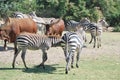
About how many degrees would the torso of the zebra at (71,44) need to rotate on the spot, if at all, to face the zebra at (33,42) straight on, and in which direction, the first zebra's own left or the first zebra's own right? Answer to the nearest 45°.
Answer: approximately 135° to the first zebra's own left

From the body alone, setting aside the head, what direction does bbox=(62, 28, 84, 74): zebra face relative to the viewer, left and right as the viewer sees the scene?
facing away from the viewer and to the right of the viewer
